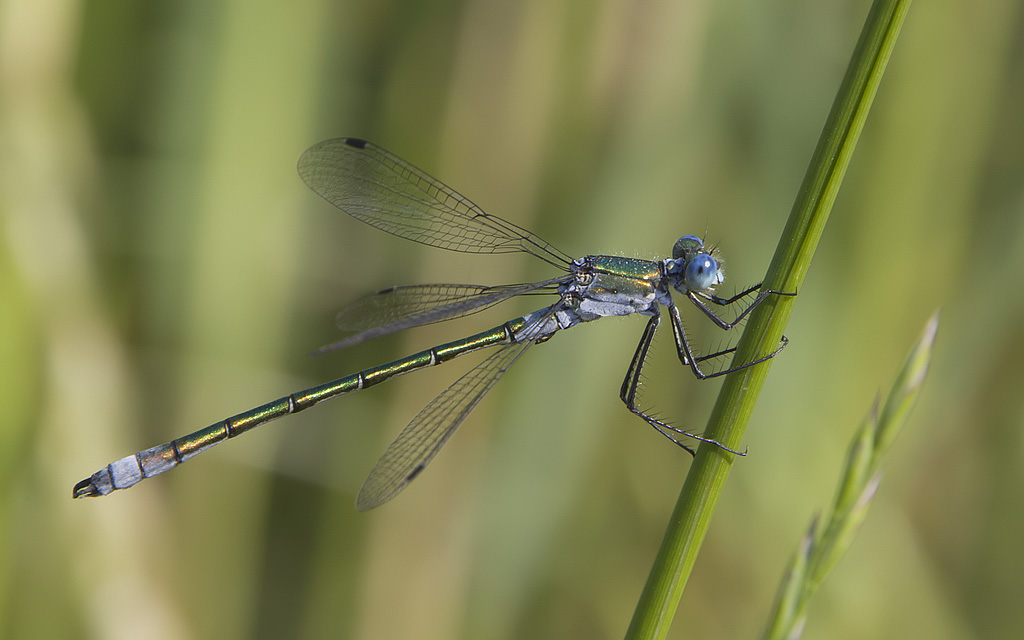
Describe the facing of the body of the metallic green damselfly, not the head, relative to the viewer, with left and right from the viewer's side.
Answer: facing to the right of the viewer

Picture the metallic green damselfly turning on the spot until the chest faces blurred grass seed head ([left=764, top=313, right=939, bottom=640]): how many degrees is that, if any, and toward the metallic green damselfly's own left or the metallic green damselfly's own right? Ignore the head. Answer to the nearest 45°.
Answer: approximately 45° to the metallic green damselfly's own right
